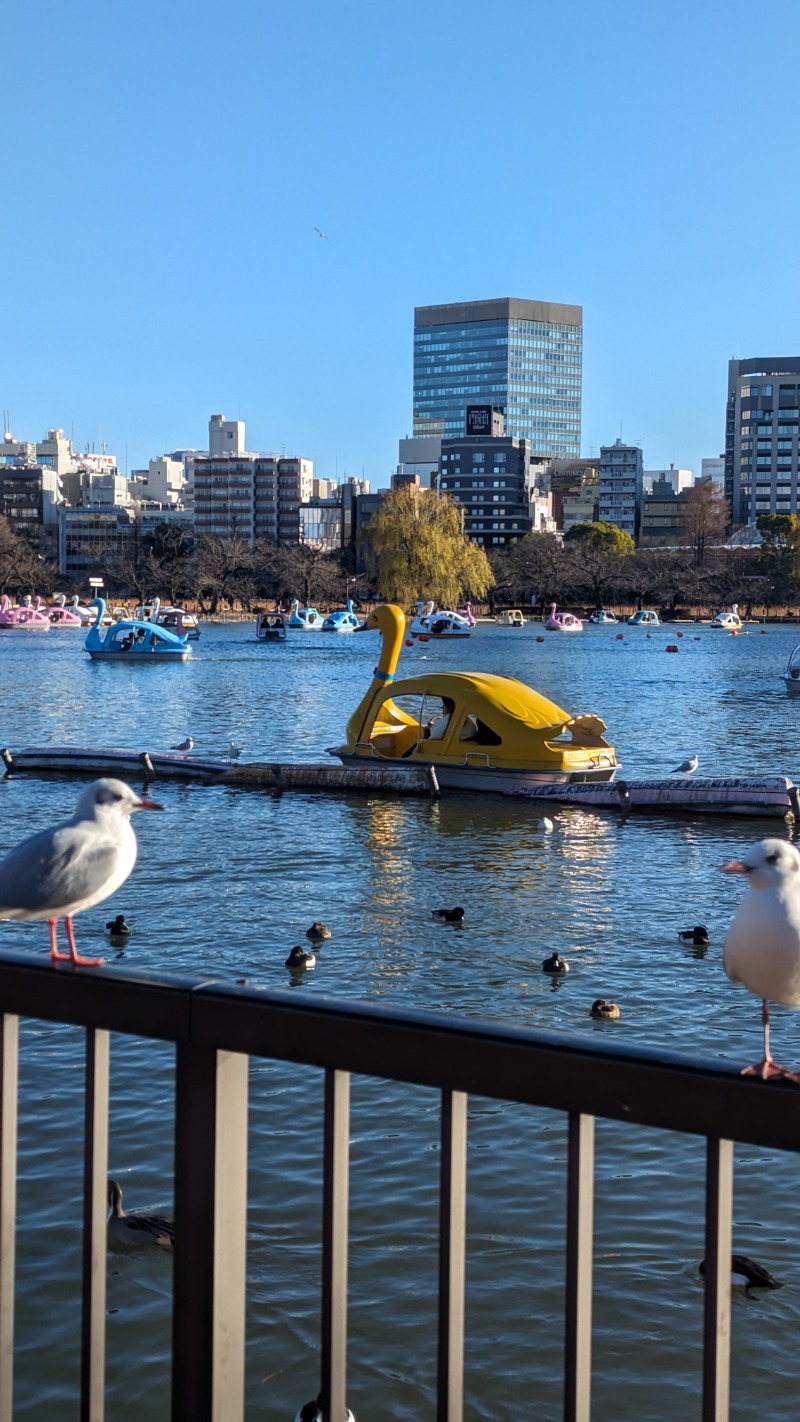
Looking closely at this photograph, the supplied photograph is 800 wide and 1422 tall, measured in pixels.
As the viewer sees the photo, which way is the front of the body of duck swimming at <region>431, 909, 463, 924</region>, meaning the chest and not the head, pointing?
to the viewer's right

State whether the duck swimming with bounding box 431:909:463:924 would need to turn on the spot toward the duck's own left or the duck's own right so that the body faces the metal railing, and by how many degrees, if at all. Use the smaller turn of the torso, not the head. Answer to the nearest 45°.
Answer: approximately 90° to the duck's own right

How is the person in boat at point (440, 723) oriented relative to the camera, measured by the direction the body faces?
to the viewer's left

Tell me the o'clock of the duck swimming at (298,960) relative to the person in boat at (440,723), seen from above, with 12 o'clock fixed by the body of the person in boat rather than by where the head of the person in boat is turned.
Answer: The duck swimming is roughly at 9 o'clock from the person in boat.

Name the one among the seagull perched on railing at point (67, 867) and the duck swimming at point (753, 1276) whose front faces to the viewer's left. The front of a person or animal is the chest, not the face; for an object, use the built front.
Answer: the duck swimming

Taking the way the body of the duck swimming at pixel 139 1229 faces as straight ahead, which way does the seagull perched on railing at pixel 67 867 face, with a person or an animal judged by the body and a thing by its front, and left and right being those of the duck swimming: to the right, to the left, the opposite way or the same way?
the opposite way

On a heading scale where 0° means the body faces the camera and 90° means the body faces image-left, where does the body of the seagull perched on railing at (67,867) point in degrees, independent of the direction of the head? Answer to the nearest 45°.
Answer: approximately 270°

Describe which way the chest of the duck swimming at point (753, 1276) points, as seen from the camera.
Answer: to the viewer's left

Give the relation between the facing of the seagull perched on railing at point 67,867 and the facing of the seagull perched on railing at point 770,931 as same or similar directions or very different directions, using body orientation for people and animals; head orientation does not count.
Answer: very different directions
